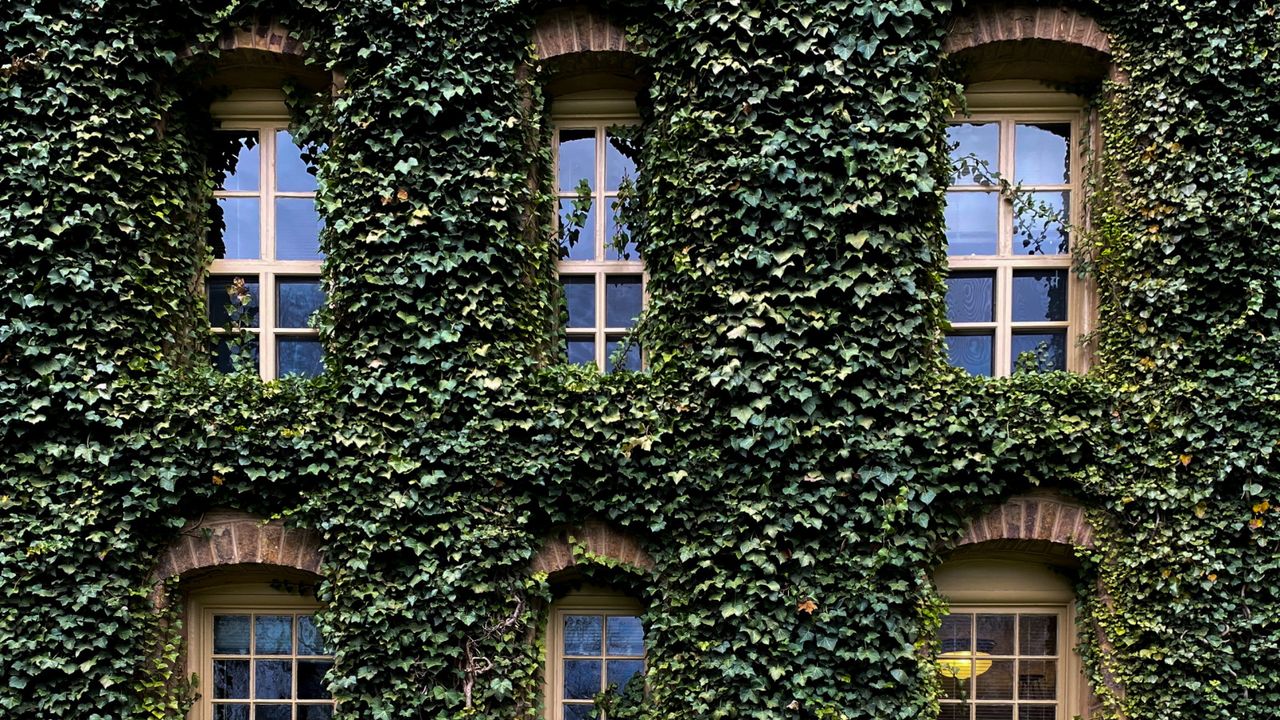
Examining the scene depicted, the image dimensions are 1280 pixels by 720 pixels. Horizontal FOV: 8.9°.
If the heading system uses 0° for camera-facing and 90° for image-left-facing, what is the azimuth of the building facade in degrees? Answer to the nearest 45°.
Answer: approximately 0°
